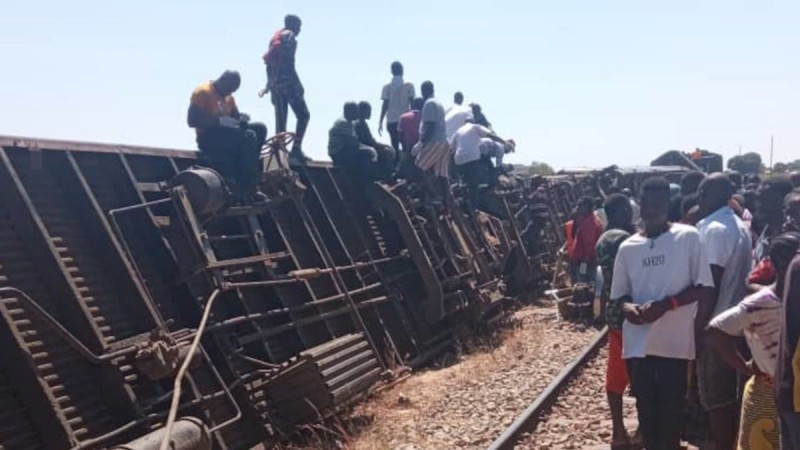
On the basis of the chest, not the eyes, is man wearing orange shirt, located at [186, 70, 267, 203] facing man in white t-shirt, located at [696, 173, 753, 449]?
yes

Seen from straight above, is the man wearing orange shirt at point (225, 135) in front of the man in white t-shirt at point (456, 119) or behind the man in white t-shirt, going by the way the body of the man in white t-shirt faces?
behind

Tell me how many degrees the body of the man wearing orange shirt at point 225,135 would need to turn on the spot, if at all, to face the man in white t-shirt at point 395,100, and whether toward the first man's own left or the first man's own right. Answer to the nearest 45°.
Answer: approximately 90° to the first man's own left

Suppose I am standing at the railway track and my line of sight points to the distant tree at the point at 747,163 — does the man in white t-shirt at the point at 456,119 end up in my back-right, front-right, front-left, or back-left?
front-left

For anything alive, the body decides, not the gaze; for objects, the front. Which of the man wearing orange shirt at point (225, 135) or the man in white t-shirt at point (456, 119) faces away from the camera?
the man in white t-shirt

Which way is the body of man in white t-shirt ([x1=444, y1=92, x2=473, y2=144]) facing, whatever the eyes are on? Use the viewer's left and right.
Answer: facing away from the viewer

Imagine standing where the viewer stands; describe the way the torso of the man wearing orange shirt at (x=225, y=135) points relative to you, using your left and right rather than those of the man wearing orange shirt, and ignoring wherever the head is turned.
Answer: facing the viewer and to the right of the viewer

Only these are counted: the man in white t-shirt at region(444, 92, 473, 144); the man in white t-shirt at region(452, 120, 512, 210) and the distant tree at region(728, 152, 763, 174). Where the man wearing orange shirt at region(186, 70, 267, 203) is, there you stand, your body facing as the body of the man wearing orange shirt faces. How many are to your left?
3

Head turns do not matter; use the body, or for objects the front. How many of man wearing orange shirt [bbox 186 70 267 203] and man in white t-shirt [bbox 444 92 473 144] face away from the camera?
1

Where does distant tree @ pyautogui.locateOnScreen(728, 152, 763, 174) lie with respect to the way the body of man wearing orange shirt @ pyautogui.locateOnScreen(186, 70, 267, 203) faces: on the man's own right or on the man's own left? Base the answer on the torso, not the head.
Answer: on the man's own left

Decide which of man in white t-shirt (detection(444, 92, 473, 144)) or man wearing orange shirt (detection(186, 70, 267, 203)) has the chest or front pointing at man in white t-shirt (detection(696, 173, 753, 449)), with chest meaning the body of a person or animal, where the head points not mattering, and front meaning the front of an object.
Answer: the man wearing orange shirt
